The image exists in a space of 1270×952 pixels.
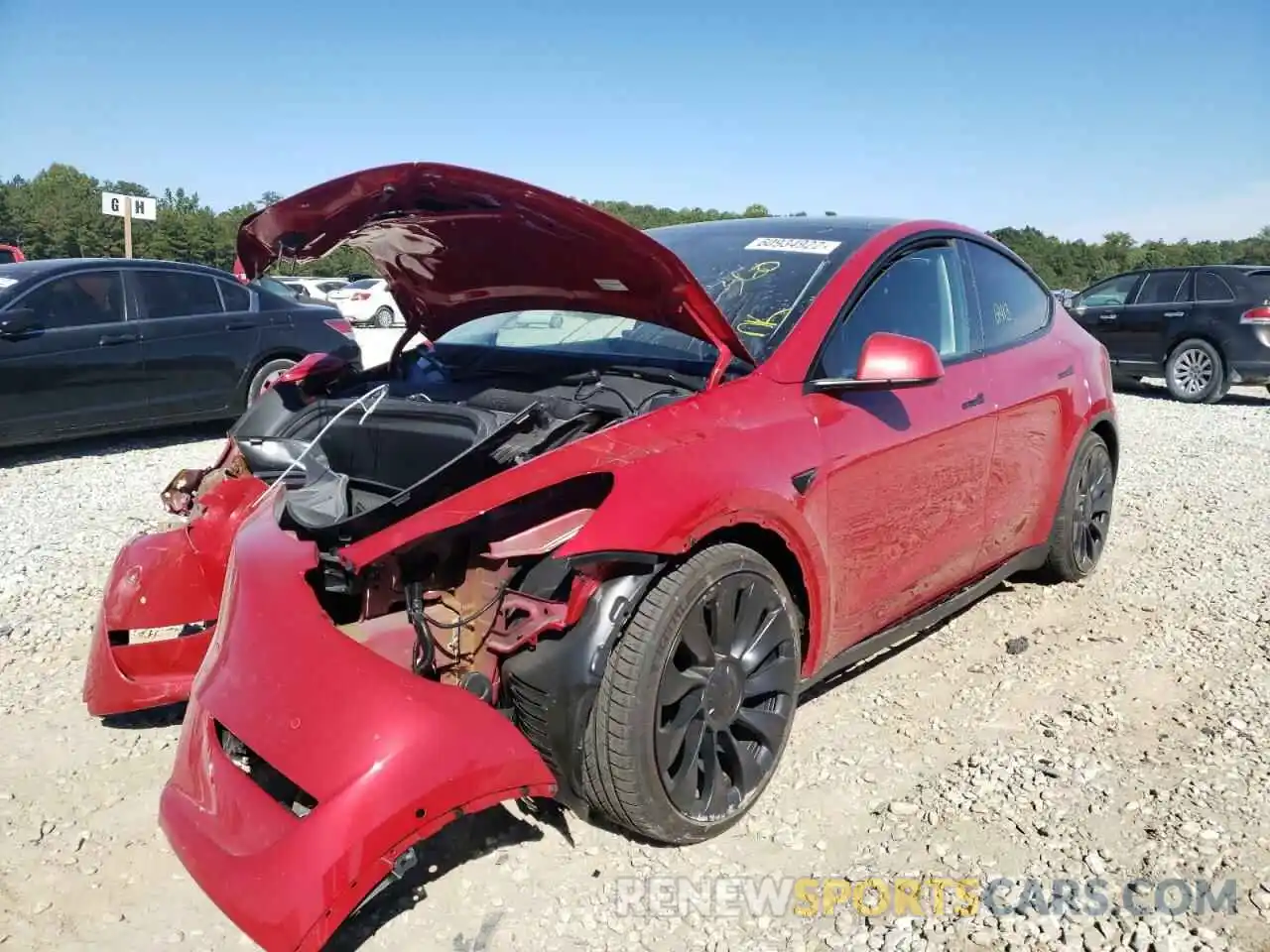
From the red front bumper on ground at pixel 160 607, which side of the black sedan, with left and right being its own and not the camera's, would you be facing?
left

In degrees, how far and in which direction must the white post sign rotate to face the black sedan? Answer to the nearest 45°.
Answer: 0° — it already faces it

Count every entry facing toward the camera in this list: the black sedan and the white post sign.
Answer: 1

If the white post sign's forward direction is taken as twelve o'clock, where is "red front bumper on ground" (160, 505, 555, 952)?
The red front bumper on ground is roughly at 12 o'clock from the white post sign.

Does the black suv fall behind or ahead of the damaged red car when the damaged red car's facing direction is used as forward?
behind

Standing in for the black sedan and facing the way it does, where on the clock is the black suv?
The black suv is roughly at 6 o'clock from the black sedan.

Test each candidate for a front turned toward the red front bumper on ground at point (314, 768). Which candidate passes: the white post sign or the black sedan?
the white post sign

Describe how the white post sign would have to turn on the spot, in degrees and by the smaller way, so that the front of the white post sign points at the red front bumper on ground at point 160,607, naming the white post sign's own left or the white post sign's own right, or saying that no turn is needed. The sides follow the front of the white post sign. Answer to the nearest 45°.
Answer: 0° — it already faces it

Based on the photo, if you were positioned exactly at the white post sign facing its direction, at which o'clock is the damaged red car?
The damaged red car is roughly at 12 o'clock from the white post sign.

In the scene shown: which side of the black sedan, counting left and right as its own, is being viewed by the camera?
left

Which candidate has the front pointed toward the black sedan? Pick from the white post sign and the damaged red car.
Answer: the white post sign

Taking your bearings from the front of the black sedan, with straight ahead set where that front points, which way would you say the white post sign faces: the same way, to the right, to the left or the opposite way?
to the left

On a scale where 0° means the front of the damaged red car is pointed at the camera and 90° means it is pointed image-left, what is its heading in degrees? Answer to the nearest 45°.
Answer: approximately 45°
